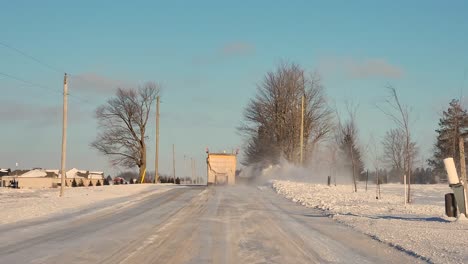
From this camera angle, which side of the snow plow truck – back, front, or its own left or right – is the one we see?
back
